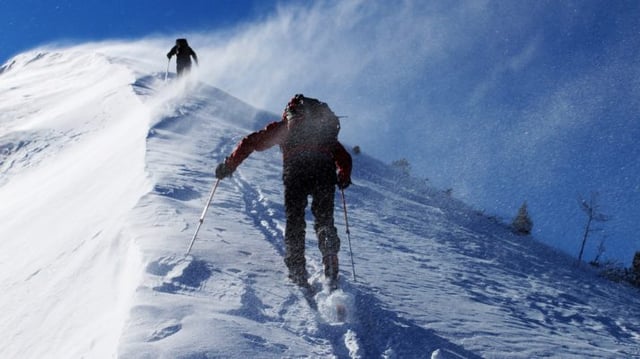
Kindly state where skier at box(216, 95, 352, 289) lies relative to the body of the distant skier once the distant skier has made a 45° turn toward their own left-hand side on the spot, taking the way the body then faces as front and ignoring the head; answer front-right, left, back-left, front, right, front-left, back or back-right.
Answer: back-left

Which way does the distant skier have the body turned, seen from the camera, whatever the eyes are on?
away from the camera
